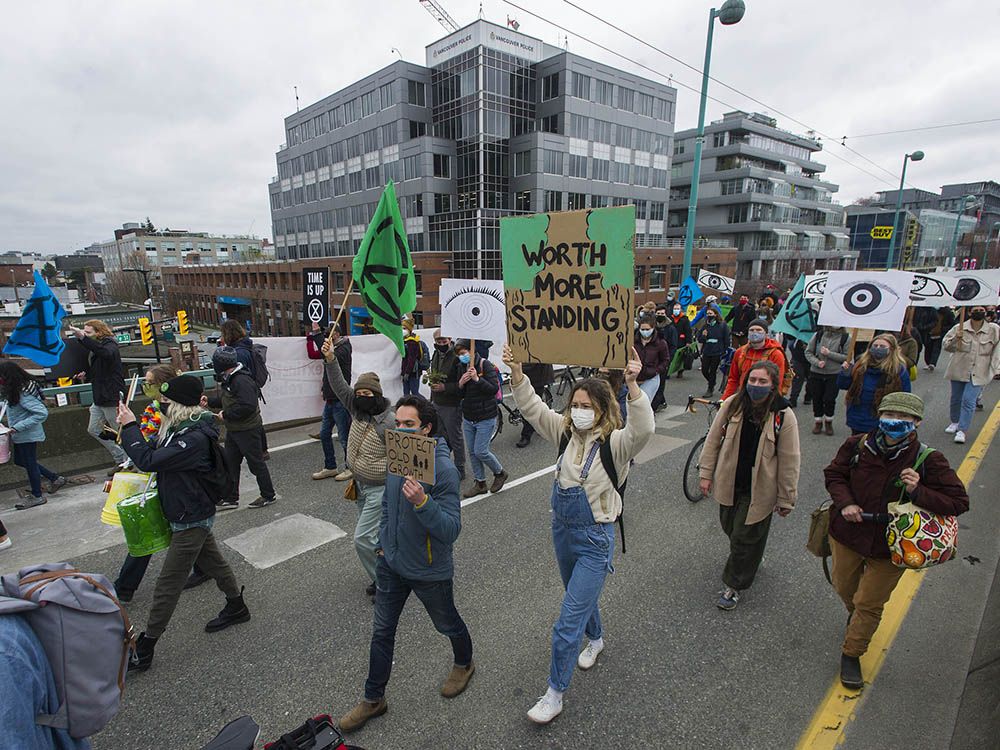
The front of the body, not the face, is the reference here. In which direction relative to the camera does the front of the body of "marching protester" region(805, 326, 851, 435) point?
toward the camera

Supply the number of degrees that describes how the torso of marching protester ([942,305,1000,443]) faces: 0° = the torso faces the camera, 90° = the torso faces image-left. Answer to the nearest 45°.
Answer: approximately 0°

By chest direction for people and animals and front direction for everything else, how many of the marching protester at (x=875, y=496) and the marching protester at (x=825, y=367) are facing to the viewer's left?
0

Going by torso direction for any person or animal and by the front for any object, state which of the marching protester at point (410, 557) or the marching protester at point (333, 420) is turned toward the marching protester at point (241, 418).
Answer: the marching protester at point (333, 420)

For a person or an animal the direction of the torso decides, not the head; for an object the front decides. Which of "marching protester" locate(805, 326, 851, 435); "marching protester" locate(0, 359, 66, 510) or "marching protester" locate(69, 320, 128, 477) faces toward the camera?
"marching protester" locate(805, 326, 851, 435)

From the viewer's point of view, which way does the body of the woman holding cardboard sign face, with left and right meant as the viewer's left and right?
facing the viewer and to the left of the viewer

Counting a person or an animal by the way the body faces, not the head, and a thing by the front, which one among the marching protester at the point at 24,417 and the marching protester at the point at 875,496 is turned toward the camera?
the marching protester at the point at 875,496

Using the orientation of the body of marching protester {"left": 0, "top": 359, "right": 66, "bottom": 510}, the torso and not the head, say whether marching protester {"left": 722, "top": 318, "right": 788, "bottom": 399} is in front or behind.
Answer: behind

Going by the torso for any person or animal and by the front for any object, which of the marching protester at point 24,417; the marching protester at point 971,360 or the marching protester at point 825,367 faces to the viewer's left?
the marching protester at point 24,417

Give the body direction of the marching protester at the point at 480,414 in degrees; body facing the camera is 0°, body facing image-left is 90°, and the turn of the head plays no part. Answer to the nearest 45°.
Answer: approximately 45°

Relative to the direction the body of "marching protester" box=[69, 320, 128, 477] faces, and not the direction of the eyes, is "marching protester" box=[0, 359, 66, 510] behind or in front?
in front

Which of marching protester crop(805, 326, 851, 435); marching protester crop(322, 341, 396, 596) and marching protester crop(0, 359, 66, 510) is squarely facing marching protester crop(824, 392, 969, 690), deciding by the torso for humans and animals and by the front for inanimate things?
marching protester crop(805, 326, 851, 435)

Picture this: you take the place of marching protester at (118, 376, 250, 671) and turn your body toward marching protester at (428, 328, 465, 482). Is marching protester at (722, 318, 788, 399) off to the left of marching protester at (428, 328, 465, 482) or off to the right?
right

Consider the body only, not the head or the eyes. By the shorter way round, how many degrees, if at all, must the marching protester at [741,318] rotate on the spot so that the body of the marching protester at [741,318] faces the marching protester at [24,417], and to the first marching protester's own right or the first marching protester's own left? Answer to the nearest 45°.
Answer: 0° — they already face them

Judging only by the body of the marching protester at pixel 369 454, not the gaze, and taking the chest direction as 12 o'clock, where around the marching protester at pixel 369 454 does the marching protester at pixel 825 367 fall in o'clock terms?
the marching protester at pixel 825 367 is roughly at 7 o'clock from the marching protester at pixel 369 454.

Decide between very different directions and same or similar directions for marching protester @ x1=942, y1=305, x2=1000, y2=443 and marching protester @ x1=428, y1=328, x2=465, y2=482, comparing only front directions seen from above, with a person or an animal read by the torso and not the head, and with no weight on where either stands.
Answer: same or similar directions

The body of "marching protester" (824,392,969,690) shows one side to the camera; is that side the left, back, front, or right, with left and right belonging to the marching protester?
front

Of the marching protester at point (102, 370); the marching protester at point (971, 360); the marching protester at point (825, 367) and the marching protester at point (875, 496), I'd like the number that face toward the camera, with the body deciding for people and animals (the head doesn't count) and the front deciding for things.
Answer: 3

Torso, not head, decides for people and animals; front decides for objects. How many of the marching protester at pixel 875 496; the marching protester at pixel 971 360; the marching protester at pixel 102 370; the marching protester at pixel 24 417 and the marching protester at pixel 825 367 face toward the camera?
3
